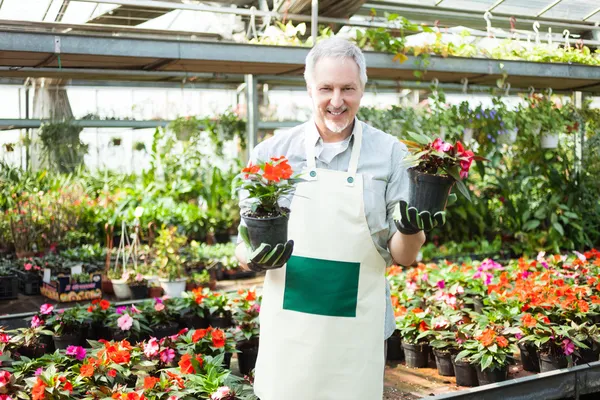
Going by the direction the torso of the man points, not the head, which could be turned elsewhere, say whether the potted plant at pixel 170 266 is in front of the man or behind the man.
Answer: behind

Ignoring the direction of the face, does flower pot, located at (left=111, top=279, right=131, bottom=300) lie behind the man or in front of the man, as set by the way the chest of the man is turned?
behind

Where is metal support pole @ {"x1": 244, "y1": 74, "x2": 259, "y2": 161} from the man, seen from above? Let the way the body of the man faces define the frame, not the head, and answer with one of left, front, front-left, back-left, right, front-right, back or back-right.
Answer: back

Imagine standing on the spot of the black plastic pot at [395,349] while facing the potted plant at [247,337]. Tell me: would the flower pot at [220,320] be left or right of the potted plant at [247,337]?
right

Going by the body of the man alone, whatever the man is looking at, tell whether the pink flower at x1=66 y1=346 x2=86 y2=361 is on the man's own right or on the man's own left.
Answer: on the man's own right

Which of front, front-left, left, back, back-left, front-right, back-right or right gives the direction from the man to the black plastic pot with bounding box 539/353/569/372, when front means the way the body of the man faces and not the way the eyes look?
back-left

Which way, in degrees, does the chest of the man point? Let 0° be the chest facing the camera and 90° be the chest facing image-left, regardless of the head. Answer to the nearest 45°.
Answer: approximately 0°
